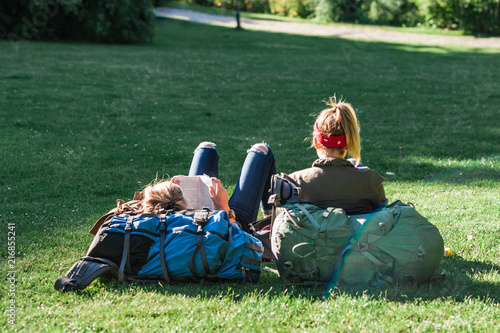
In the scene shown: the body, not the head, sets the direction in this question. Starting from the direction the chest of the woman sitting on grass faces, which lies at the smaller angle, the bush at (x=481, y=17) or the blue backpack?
the bush

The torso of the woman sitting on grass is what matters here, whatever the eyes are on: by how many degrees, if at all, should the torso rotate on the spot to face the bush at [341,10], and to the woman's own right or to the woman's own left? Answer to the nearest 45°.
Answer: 0° — they already face it

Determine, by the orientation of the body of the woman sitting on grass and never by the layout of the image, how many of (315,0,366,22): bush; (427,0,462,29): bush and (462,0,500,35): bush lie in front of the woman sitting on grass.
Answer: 3

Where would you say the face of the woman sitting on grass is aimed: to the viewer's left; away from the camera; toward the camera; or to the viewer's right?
away from the camera

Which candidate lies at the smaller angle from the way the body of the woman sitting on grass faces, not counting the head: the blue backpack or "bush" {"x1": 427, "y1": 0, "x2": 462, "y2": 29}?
the bush

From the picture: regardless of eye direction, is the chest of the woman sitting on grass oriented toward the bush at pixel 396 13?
yes

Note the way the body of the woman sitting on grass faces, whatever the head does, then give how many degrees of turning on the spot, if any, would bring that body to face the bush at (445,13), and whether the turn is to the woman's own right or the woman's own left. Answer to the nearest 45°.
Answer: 0° — they already face it

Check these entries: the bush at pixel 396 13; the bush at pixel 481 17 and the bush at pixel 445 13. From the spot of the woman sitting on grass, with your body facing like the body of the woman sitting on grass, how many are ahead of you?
3

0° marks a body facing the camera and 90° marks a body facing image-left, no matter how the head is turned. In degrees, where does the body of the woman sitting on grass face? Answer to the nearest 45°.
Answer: approximately 180°
